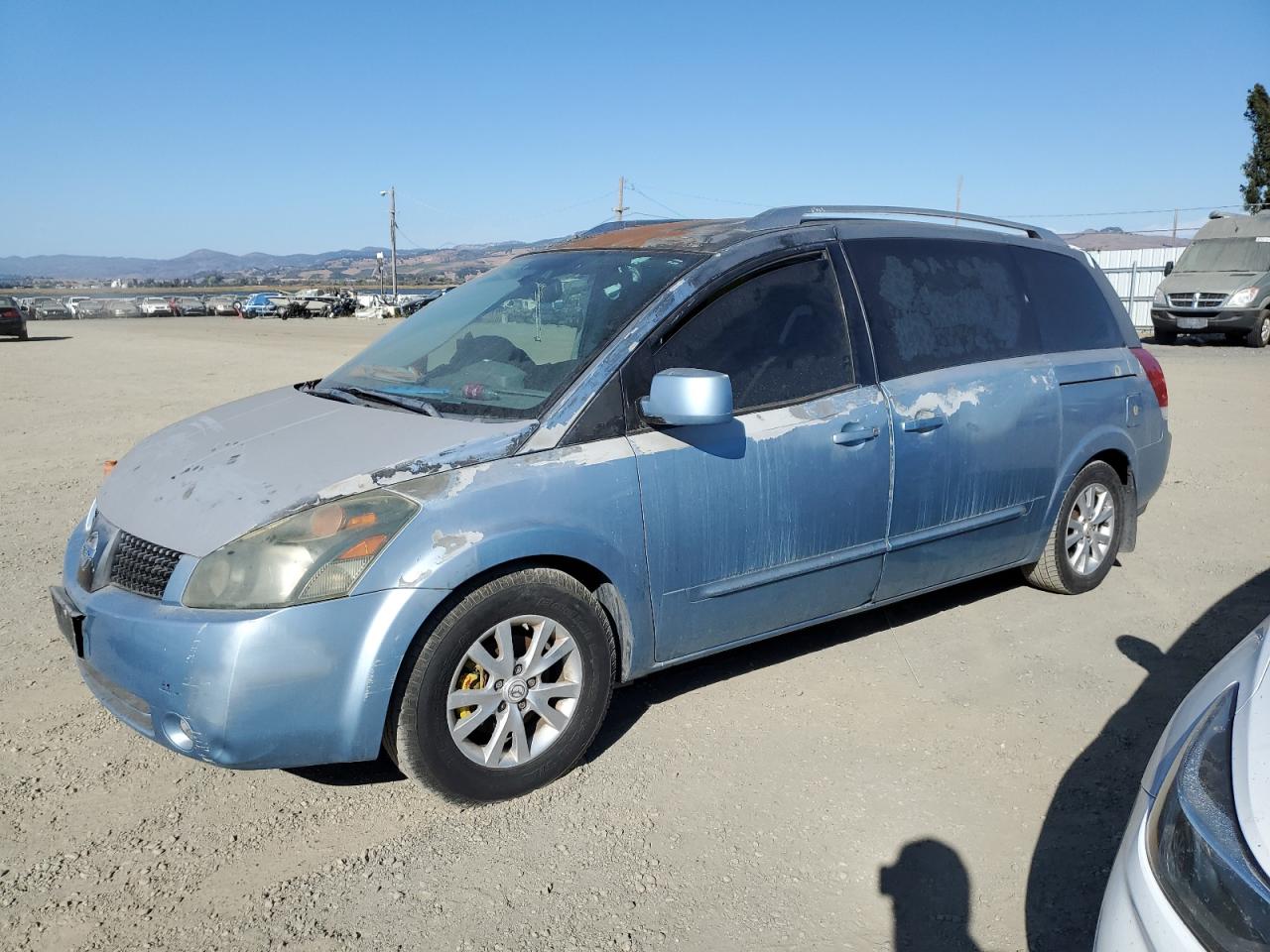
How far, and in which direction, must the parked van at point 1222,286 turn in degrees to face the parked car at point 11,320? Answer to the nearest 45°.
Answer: approximately 45° to its right

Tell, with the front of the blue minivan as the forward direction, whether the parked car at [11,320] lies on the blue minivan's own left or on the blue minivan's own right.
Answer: on the blue minivan's own right

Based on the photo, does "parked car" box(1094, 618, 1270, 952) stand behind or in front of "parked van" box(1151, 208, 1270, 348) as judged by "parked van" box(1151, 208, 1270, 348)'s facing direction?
in front

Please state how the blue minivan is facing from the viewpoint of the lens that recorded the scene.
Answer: facing the viewer and to the left of the viewer

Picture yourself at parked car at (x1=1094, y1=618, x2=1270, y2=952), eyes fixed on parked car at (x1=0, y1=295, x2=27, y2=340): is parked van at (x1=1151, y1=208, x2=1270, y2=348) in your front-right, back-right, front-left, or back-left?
front-right
